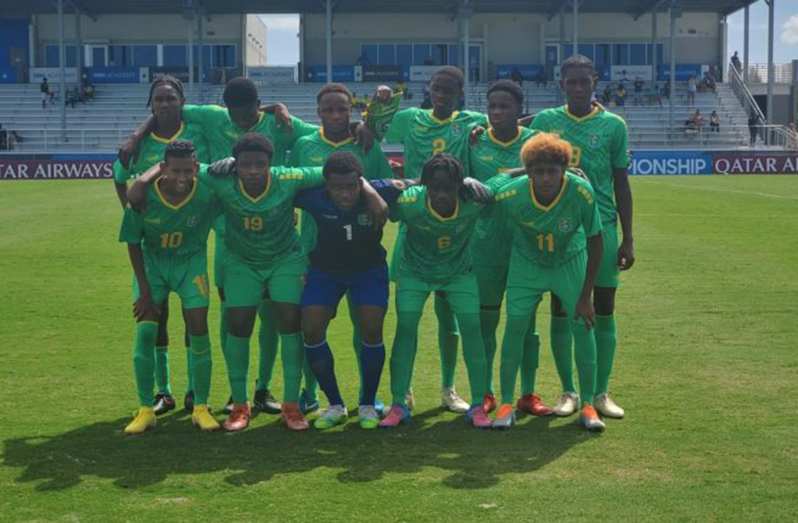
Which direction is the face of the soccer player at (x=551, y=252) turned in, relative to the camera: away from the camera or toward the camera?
toward the camera

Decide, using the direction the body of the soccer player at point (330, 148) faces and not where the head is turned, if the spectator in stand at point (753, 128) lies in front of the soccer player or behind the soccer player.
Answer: behind

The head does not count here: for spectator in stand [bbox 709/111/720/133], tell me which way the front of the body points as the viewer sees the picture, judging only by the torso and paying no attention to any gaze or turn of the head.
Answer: toward the camera

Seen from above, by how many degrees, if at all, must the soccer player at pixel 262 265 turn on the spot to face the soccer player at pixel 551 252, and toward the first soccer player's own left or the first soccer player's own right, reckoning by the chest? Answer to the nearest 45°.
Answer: approximately 90° to the first soccer player's own left

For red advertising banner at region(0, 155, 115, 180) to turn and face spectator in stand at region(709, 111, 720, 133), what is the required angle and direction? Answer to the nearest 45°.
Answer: approximately 90° to its left

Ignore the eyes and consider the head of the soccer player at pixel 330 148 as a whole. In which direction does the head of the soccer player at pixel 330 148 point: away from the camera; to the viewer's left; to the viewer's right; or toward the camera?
toward the camera

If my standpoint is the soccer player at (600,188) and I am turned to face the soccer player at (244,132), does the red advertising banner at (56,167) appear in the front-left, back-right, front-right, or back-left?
front-right

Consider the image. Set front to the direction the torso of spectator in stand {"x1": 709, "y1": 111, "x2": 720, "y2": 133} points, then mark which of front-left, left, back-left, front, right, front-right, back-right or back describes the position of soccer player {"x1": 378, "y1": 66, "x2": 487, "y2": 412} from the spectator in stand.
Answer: front

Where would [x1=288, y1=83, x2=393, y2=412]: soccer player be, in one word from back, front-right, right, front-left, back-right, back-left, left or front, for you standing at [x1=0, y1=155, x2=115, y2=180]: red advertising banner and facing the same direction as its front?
front

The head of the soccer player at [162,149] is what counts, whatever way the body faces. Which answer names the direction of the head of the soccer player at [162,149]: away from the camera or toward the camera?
toward the camera

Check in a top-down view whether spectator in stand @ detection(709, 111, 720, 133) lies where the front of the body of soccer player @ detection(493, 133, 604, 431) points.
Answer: no

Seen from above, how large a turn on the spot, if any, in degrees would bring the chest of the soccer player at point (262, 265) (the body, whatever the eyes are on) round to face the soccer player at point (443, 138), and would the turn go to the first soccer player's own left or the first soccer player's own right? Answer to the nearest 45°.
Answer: approximately 135° to the first soccer player's own left

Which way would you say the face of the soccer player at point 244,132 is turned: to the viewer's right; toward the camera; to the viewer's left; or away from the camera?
toward the camera

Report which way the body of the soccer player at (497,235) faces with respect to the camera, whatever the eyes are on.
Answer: toward the camera

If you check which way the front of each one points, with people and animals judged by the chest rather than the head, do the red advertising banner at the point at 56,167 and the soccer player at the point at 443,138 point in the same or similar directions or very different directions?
same or similar directions

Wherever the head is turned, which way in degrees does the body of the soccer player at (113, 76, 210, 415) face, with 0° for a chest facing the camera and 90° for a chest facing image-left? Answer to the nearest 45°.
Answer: approximately 0°

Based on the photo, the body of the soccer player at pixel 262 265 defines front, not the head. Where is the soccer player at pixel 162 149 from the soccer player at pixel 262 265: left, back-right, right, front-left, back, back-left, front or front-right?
back-right

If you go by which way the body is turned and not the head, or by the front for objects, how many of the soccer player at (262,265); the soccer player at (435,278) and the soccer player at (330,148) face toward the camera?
3

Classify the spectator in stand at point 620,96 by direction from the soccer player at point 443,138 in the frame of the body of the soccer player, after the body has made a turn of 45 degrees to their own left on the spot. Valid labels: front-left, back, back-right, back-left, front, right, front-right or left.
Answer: back-left
